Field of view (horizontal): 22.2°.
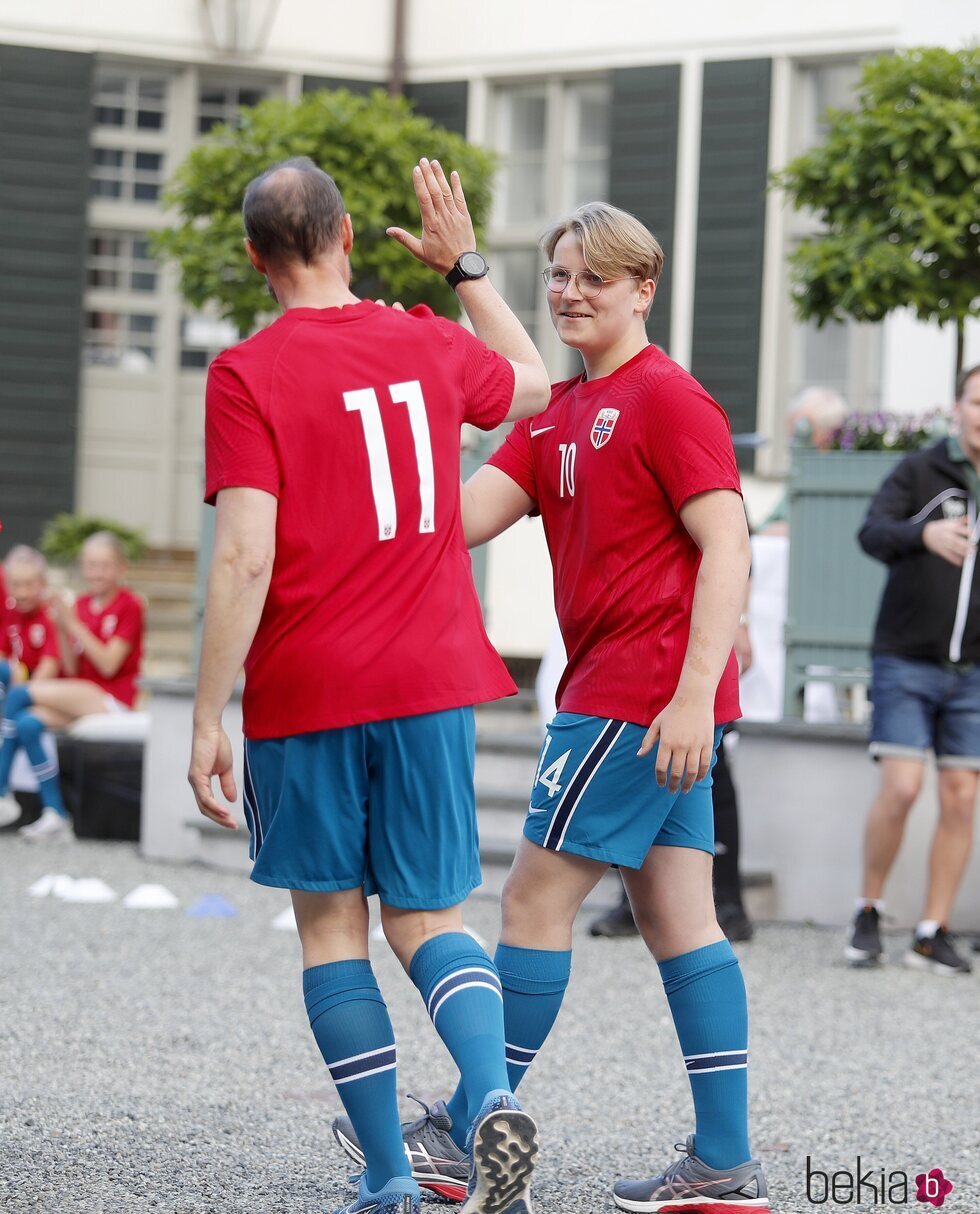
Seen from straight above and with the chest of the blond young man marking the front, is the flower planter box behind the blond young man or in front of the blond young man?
behind

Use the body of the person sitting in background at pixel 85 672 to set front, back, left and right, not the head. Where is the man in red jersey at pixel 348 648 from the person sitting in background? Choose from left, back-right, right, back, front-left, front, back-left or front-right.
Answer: front-left

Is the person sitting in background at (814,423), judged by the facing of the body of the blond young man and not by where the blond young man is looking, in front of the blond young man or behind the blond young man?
behind

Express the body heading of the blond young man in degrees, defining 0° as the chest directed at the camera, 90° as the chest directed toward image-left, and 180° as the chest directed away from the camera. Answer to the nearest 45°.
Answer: approximately 45°

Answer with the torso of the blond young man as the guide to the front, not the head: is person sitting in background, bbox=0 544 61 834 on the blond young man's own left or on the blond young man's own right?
on the blond young man's own right

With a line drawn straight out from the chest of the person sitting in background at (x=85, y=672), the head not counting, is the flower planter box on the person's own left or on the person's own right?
on the person's own left

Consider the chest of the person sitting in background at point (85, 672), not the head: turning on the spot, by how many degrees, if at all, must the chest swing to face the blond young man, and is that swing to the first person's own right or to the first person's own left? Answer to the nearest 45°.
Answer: approximately 45° to the first person's own left
